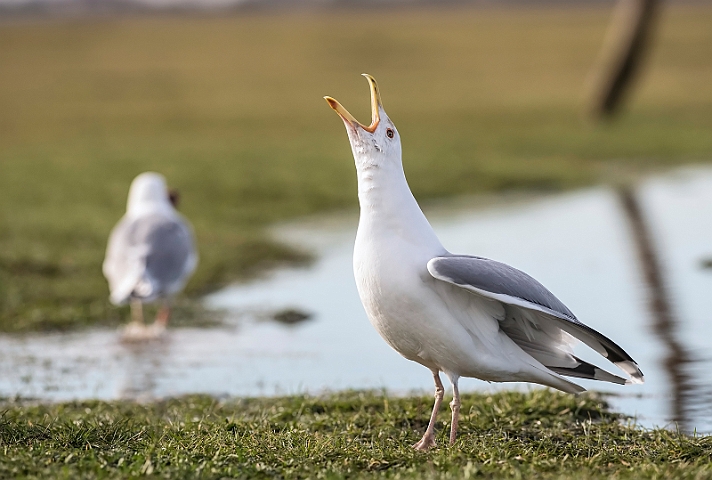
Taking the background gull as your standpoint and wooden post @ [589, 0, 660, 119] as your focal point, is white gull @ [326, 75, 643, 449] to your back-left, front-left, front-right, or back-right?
back-right

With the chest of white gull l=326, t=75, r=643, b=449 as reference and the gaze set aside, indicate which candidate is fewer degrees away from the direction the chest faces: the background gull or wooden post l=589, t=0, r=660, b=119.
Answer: the background gull

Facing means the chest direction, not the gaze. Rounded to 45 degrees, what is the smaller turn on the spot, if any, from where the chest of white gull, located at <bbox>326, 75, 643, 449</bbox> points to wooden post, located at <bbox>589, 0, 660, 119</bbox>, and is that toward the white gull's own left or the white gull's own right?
approximately 90° to the white gull's own right

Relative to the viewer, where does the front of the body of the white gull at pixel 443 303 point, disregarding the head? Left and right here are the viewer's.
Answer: facing to the left of the viewer

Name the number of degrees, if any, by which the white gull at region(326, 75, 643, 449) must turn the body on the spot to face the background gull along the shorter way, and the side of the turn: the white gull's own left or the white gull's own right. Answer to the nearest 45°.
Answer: approximately 45° to the white gull's own right
